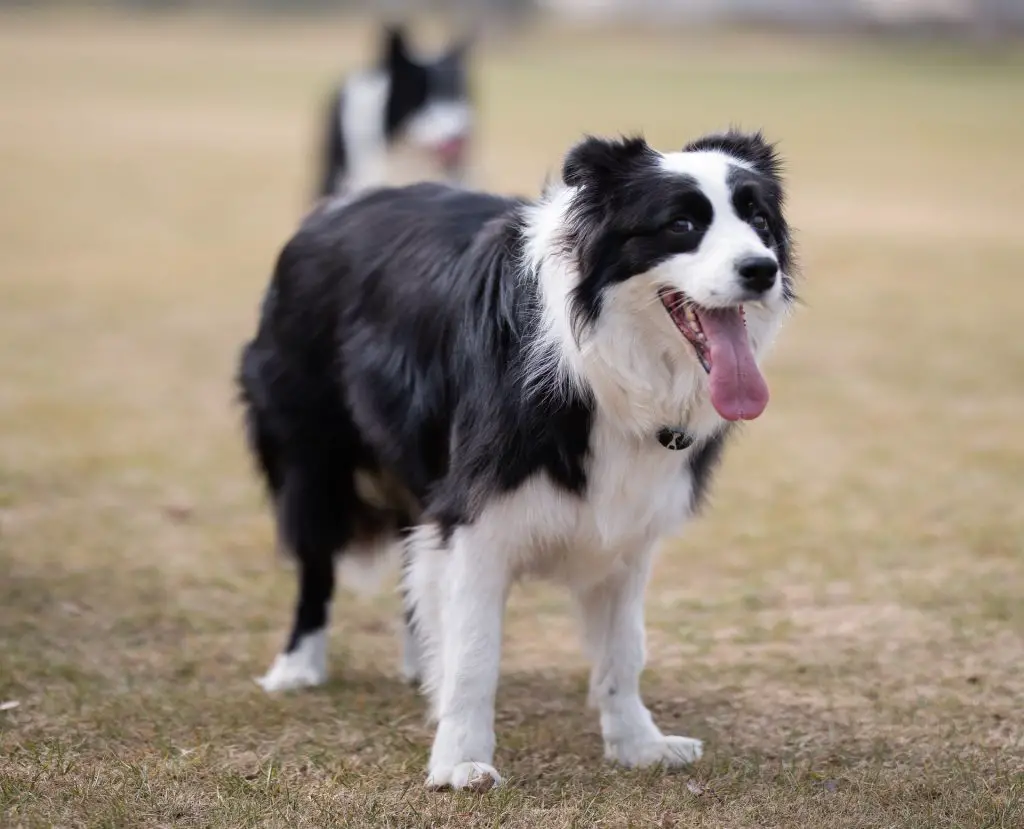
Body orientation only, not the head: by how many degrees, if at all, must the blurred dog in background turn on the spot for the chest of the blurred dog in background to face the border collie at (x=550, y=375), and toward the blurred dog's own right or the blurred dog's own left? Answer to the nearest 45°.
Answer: approximately 45° to the blurred dog's own right

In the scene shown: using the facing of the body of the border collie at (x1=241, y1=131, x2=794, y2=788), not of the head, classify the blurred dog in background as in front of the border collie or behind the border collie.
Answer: behind

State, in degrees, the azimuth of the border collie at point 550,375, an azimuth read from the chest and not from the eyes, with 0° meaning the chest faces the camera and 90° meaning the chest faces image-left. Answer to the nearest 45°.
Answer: approximately 315°

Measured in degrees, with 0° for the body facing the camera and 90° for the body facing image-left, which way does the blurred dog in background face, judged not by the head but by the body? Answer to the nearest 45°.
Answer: approximately 315°
